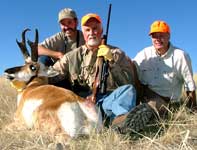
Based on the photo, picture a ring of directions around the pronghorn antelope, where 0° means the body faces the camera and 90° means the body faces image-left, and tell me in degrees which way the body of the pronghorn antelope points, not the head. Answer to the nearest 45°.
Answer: approximately 135°

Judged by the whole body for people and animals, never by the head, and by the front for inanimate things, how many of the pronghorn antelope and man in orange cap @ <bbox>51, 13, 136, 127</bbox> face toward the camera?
1

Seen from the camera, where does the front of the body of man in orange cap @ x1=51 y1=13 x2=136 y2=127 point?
toward the camera

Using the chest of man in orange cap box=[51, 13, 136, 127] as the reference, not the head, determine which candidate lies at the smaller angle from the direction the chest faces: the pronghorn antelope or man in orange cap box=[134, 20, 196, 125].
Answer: the pronghorn antelope

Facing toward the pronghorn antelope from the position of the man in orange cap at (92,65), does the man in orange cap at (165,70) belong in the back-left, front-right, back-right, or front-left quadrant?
back-left

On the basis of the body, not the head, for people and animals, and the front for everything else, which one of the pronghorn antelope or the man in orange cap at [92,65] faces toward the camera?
the man in orange cap

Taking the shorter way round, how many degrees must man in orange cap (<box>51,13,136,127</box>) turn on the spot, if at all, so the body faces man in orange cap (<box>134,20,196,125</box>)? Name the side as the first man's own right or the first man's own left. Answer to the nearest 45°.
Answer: approximately 90° to the first man's own left

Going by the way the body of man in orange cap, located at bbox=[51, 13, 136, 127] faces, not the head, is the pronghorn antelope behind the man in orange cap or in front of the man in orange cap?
in front
